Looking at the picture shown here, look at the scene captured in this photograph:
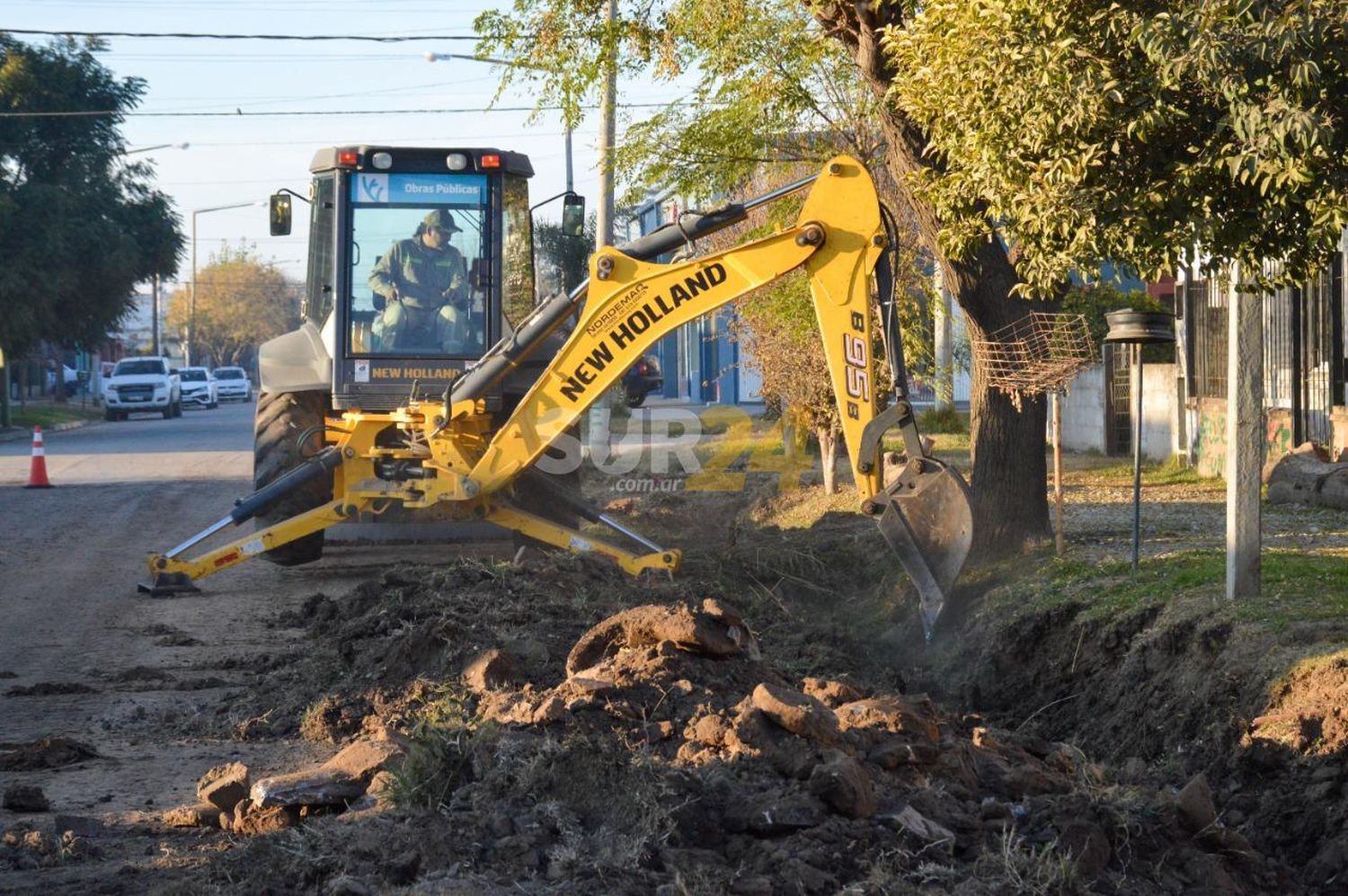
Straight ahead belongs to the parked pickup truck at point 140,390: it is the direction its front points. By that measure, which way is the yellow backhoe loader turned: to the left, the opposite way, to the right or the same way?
the opposite way

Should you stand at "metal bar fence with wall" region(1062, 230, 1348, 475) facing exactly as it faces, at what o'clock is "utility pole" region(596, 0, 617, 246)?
The utility pole is roughly at 1 o'clock from the metal bar fence with wall.

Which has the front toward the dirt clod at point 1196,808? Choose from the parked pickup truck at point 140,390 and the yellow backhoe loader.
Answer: the parked pickup truck

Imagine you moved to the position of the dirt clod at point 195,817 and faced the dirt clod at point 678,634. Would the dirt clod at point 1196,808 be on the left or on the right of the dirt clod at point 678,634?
right

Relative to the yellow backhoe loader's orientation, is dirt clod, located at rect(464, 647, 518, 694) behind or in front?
behind

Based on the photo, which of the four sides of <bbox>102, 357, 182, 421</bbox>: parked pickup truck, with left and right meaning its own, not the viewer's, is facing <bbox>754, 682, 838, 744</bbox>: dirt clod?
front

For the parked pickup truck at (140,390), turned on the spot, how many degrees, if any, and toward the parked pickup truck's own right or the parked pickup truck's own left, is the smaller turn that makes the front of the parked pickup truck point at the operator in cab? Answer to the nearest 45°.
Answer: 0° — it already faces them

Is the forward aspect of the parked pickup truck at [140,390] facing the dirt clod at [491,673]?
yes

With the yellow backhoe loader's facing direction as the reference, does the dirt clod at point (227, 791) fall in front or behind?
behind

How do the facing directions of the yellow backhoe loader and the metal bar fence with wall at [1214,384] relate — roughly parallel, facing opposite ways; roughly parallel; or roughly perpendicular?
roughly perpendicular

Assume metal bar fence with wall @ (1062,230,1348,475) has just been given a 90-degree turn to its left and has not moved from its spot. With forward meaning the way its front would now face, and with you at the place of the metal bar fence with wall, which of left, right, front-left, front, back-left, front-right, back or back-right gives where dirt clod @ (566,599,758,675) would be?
front-right

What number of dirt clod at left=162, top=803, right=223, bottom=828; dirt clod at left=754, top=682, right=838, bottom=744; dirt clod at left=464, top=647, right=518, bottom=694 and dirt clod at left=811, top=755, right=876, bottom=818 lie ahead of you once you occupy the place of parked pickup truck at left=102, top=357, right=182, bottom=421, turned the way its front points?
4

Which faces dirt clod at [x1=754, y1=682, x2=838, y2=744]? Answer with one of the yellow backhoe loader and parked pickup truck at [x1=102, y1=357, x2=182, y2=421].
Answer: the parked pickup truck

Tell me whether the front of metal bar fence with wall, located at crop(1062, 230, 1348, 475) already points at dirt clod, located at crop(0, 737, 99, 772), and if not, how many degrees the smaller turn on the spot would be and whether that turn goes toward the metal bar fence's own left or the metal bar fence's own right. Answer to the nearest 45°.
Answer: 0° — it already faces it

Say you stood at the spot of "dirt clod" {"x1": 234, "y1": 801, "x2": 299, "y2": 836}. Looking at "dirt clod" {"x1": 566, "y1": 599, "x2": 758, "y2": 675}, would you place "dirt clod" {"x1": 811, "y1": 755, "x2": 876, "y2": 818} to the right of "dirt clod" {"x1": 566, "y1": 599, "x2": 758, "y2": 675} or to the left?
right

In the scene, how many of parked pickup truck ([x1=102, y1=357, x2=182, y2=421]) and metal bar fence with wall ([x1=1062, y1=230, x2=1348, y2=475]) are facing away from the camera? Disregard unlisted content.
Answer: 0

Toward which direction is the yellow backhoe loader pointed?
away from the camera
